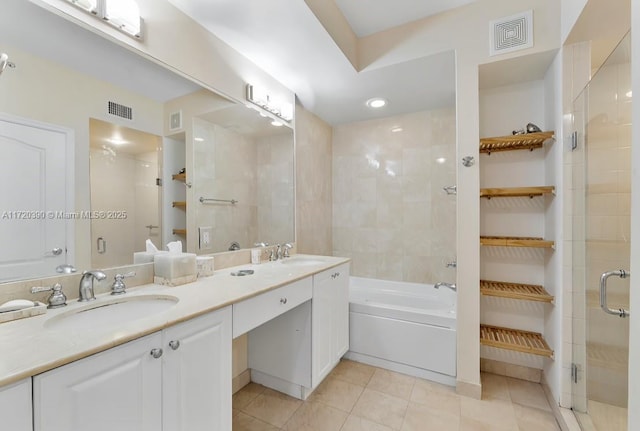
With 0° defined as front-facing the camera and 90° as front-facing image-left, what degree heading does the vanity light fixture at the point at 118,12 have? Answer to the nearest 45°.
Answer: approximately 315°

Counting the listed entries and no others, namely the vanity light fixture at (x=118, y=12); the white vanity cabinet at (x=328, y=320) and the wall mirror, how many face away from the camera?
0

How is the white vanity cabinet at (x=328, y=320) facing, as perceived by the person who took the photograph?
facing the viewer and to the right of the viewer

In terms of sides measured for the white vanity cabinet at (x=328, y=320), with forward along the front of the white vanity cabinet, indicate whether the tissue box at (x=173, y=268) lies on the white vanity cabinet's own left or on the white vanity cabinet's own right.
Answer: on the white vanity cabinet's own right

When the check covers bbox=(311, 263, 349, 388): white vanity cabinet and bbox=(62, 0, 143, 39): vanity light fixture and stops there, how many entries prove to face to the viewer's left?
0
